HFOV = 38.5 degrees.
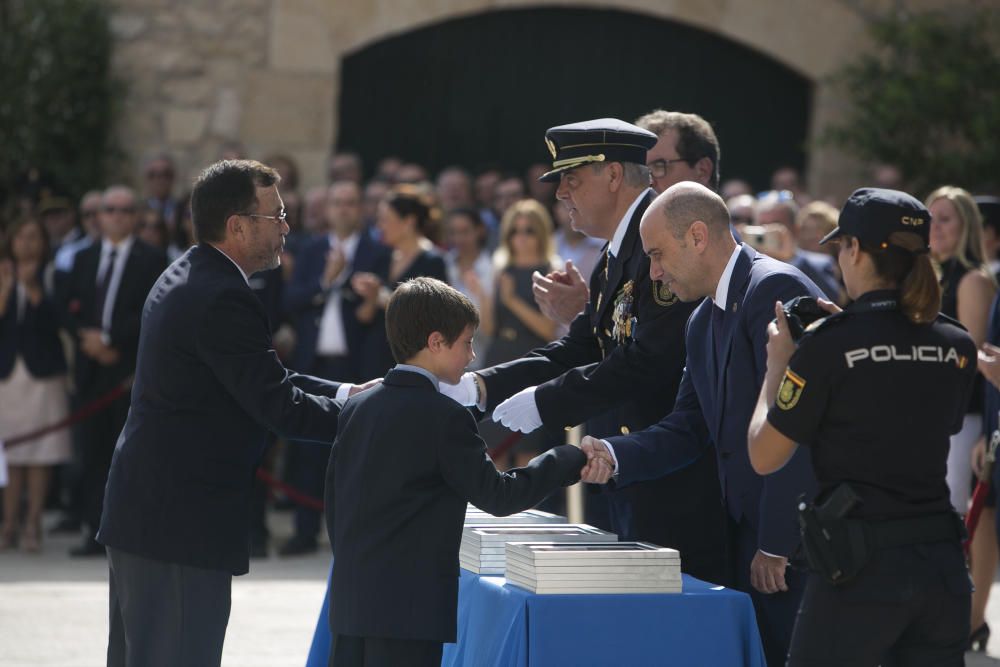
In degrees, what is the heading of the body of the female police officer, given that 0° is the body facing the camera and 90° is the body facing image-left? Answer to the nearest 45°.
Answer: approximately 135°

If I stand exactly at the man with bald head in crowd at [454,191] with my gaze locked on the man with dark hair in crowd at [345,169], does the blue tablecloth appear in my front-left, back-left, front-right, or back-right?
back-left

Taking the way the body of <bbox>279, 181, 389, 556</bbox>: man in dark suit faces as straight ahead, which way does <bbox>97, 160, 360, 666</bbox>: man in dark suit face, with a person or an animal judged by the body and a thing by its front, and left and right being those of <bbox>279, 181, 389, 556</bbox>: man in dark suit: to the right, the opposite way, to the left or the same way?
to the left

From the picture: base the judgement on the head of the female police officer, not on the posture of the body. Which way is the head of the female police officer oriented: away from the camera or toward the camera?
away from the camera

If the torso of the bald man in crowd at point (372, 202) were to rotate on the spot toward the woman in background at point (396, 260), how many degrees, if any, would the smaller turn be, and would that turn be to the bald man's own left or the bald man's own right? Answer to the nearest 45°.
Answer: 0° — they already face them

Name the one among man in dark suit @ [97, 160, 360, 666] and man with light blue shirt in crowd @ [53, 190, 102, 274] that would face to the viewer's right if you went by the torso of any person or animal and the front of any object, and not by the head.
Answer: the man in dark suit

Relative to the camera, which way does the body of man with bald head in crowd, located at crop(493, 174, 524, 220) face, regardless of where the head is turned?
toward the camera

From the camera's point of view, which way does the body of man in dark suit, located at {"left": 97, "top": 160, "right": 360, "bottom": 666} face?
to the viewer's right

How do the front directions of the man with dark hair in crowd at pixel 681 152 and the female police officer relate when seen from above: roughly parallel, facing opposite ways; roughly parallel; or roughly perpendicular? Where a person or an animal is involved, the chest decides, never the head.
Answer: roughly perpendicular

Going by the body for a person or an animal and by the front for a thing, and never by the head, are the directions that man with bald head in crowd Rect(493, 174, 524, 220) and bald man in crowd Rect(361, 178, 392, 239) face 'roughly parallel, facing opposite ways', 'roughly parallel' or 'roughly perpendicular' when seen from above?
roughly parallel

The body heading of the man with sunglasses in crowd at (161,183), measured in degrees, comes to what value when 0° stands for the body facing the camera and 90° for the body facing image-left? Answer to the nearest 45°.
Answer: approximately 0°

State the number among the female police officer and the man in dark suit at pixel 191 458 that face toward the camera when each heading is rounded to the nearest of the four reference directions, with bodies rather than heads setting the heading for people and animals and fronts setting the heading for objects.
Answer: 0

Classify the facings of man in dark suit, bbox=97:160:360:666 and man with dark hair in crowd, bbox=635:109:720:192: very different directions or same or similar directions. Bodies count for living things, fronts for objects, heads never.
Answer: very different directions

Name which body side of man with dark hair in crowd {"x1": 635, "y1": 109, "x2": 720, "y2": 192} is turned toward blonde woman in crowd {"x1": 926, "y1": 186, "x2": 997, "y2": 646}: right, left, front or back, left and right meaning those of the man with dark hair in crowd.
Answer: back

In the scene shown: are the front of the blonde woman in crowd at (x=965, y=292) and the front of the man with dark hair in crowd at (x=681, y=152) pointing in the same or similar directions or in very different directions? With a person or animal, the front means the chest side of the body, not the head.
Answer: same or similar directions

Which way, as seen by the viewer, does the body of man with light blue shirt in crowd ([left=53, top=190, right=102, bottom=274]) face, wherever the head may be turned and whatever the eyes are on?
toward the camera
